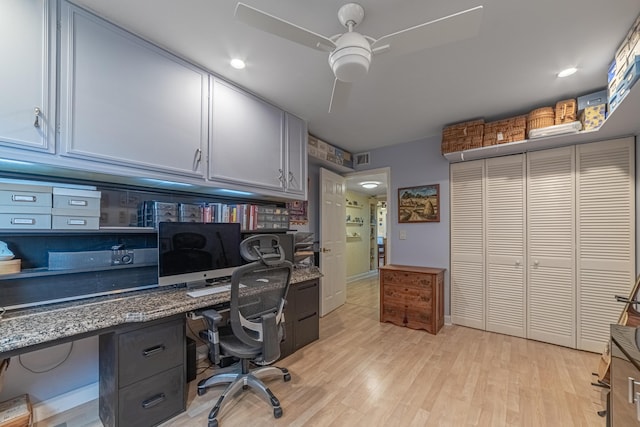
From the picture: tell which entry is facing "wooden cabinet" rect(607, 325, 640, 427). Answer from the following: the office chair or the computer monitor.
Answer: the computer monitor

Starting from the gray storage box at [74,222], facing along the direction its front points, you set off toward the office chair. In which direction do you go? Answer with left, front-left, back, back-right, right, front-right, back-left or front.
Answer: front-left

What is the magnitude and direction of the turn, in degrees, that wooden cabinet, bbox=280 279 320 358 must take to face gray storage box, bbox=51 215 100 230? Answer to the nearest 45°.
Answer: approximately 90° to its right

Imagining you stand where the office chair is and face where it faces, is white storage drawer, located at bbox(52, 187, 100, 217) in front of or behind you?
in front

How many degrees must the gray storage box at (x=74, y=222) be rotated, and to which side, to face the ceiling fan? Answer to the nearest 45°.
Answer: approximately 45° to its left

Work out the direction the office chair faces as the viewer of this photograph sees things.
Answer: facing away from the viewer and to the left of the viewer

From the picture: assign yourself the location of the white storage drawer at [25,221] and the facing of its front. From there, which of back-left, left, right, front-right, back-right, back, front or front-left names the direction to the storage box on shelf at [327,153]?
left

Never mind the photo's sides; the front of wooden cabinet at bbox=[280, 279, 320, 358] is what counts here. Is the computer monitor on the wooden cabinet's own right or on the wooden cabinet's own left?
on the wooden cabinet's own right

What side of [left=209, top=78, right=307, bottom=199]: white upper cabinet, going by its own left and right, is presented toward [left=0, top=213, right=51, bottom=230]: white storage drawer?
right

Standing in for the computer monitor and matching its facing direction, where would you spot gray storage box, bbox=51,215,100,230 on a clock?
The gray storage box is roughly at 4 o'clock from the computer monitor.

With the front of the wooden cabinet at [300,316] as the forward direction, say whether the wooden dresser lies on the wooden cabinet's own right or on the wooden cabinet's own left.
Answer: on the wooden cabinet's own left

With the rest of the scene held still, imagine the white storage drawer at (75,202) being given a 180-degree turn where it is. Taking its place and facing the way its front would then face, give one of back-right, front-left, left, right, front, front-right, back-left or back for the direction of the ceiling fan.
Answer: back-right

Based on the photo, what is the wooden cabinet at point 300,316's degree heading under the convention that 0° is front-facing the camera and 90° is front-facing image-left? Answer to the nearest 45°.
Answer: approximately 315°

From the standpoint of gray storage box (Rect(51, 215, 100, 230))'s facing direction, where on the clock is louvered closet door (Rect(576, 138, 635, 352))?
The louvered closet door is roughly at 10 o'clock from the gray storage box.
